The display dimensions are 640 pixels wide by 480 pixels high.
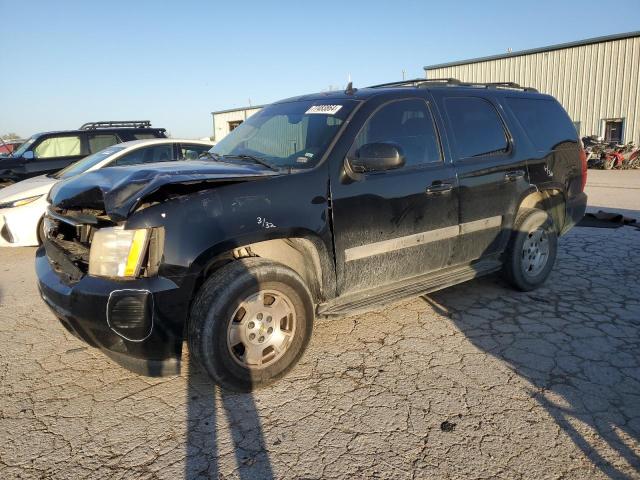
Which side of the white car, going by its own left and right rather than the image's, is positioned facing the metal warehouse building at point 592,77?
back

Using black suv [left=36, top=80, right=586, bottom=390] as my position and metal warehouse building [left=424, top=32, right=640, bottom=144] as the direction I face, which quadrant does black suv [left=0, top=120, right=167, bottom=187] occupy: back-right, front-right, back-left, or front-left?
front-left

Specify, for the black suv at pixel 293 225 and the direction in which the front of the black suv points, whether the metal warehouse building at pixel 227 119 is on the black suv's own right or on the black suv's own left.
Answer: on the black suv's own right

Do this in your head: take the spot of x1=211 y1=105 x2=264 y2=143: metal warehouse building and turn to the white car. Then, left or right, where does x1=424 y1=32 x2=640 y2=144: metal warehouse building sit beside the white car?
left

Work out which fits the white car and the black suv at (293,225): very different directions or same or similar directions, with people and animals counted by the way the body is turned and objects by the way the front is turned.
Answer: same or similar directions

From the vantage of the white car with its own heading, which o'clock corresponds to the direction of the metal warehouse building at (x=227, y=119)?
The metal warehouse building is roughly at 5 o'clock from the white car.

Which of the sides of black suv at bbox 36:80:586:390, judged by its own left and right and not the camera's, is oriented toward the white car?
right

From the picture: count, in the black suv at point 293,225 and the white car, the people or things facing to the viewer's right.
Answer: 0

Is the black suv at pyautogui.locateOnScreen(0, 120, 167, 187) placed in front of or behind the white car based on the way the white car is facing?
behind

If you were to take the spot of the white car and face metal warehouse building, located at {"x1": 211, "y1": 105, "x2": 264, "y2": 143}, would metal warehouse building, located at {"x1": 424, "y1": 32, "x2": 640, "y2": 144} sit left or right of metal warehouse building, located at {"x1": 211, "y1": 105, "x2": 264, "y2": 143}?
right

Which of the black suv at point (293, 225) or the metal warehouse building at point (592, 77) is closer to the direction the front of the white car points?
the black suv

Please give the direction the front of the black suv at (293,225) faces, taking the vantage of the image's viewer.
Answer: facing the viewer and to the left of the viewer

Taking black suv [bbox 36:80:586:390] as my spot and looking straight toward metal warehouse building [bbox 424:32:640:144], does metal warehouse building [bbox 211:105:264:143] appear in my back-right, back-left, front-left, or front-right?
front-left

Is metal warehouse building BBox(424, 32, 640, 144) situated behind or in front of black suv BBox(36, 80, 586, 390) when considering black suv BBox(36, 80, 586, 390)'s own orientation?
behind

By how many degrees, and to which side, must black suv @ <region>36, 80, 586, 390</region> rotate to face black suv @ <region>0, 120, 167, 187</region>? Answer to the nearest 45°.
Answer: approximately 90° to its right
